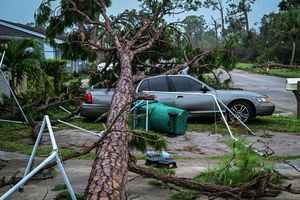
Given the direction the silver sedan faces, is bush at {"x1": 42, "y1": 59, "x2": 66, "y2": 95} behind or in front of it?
behind

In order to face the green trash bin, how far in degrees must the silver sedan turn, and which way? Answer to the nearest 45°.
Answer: approximately 90° to its right

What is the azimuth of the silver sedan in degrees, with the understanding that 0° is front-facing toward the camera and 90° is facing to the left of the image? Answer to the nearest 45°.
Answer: approximately 270°

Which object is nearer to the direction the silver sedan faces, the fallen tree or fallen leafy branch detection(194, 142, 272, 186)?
the fallen leafy branch

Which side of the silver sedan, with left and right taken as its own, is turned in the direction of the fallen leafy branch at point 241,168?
right
